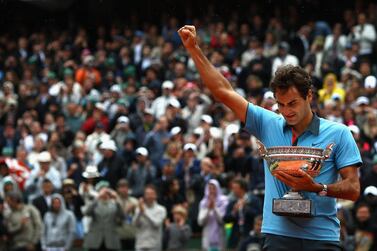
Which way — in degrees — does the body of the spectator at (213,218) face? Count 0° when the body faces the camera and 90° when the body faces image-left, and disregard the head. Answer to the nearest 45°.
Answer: approximately 0°

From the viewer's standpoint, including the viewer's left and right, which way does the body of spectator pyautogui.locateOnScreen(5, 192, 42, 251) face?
facing the viewer and to the left of the viewer

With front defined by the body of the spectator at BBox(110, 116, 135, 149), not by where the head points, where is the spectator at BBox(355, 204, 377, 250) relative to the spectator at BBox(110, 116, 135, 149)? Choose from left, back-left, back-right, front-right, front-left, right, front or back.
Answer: front-left

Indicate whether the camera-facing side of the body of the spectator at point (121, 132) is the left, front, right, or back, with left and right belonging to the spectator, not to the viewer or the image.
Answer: front

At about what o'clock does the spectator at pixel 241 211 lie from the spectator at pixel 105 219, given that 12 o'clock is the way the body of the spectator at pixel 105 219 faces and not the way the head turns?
the spectator at pixel 241 211 is roughly at 10 o'clock from the spectator at pixel 105 219.

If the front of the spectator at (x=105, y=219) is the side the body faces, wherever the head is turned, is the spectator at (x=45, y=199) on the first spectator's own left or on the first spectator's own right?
on the first spectator's own right

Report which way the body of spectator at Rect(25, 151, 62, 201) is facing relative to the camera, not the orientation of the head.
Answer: toward the camera

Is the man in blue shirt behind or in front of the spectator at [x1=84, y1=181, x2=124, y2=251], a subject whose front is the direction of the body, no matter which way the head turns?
in front
